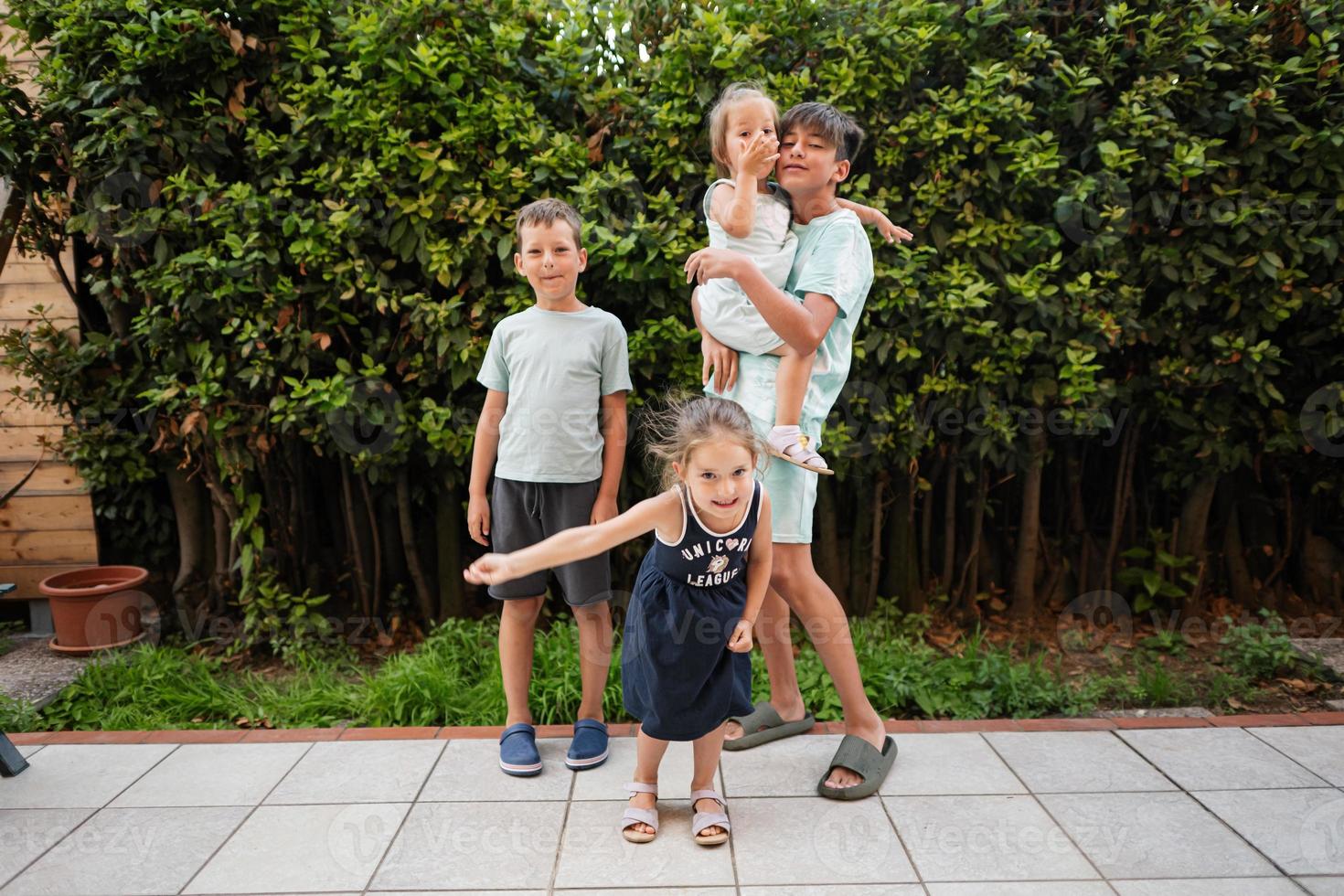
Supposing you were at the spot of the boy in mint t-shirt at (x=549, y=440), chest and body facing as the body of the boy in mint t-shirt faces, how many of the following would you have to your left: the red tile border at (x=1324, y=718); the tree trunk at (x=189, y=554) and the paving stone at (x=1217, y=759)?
2

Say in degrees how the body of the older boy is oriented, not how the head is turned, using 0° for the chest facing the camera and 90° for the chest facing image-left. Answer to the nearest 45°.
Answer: approximately 45°

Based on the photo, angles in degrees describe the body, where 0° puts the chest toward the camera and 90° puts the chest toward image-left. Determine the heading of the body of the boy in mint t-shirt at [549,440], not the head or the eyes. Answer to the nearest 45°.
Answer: approximately 0°

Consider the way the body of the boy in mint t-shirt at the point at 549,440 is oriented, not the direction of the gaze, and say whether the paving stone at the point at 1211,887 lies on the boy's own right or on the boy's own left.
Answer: on the boy's own left

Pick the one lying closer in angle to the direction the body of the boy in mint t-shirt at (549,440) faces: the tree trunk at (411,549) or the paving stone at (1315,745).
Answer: the paving stone

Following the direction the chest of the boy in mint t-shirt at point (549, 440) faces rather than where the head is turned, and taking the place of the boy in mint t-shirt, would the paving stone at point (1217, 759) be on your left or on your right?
on your left

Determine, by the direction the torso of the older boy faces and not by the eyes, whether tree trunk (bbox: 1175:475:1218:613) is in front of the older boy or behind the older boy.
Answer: behind

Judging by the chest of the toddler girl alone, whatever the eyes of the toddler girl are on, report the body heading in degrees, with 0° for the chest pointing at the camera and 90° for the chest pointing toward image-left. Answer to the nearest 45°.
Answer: approximately 315°

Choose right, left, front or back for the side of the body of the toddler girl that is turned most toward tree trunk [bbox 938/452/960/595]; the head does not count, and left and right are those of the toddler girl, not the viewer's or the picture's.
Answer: left

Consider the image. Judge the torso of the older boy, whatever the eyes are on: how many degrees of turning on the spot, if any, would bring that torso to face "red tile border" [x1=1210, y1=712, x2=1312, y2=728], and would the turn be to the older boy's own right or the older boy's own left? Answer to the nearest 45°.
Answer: approximately 135° to the older boy's own left
